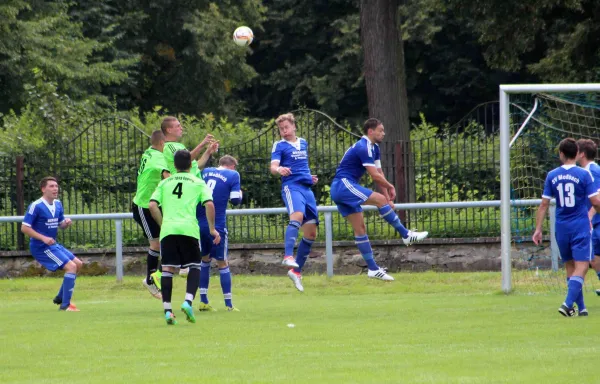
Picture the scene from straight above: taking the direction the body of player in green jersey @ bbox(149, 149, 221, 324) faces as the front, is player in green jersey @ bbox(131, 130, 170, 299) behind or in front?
in front

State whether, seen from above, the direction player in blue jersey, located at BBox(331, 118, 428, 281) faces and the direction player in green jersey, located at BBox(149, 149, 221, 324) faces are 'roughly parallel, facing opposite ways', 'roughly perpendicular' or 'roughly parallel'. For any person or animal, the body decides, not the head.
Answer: roughly perpendicular

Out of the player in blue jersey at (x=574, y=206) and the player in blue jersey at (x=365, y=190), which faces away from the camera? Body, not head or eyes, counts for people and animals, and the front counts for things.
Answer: the player in blue jersey at (x=574, y=206)

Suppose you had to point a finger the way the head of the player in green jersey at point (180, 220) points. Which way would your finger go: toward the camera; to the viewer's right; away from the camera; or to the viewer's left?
away from the camera

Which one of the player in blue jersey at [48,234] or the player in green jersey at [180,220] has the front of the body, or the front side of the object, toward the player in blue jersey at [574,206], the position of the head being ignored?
the player in blue jersey at [48,234]

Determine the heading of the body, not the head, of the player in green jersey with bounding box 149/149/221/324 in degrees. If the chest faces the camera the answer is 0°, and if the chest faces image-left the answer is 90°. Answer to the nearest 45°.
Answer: approximately 180°

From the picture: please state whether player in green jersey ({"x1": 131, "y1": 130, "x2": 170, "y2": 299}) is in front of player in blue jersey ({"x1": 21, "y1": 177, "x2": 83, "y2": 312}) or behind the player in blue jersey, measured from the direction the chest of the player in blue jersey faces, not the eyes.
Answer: in front

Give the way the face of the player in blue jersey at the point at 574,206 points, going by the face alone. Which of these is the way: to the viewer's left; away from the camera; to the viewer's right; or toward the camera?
away from the camera

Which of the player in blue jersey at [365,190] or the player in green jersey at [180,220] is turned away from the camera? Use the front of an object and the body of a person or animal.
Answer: the player in green jersey

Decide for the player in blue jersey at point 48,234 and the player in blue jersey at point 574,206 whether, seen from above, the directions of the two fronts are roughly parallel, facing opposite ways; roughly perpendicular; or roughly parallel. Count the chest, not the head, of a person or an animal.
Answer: roughly perpendicular
